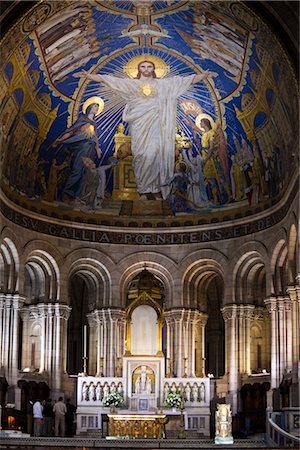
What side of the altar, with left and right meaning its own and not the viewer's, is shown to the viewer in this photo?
front

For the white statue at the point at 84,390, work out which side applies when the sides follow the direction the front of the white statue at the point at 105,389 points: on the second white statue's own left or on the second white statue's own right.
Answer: on the second white statue's own right

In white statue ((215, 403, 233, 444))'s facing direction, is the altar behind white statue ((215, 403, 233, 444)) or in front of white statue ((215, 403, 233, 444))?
behind

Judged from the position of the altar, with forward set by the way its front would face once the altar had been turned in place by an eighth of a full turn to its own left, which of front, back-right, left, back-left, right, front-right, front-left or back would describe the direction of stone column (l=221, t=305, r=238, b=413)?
left

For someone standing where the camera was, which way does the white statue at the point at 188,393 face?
facing the viewer

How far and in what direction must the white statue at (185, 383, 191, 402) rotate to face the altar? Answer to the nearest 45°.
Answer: approximately 45° to its right

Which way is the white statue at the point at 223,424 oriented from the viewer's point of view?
toward the camera

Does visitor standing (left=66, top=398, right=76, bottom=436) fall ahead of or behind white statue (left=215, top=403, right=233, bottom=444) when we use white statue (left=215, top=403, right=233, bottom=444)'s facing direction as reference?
behind

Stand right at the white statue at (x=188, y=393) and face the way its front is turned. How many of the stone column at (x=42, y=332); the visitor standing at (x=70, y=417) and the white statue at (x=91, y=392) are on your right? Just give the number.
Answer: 3
